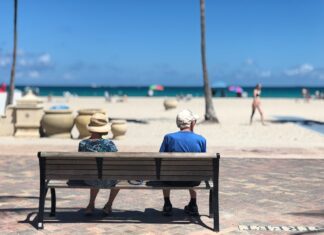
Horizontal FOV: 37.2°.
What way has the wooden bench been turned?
away from the camera
